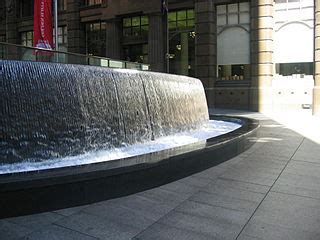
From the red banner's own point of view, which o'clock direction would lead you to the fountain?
The fountain is roughly at 12 o'clock from the red banner.

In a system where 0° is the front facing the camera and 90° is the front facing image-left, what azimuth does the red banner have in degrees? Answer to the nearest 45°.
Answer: approximately 0°

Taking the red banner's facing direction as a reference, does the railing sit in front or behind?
in front
